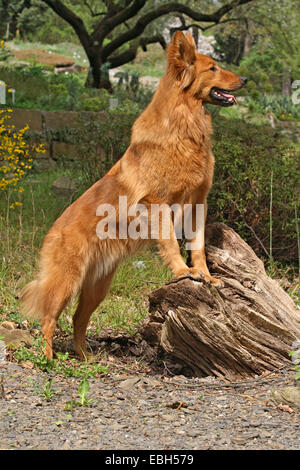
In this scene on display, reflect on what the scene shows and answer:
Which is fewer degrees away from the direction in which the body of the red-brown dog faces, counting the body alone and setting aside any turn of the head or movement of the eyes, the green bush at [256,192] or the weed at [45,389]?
the green bush

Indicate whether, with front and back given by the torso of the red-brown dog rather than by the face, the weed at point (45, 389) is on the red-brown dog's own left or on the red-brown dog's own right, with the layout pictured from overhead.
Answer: on the red-brown dog's own right

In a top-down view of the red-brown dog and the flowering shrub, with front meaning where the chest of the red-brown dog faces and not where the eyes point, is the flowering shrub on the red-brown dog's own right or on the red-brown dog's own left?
on the red-brown dog's own left

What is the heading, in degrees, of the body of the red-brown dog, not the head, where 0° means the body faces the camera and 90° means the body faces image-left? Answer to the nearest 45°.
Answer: approximately 270°

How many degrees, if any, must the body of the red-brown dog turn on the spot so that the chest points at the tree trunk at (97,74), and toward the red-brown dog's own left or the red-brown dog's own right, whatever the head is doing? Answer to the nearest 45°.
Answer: approximately 90° to the red-brown dog's own left
